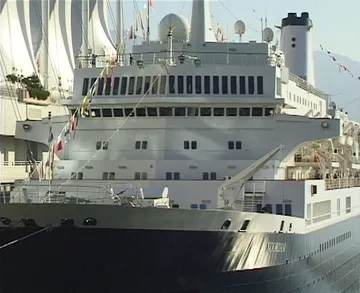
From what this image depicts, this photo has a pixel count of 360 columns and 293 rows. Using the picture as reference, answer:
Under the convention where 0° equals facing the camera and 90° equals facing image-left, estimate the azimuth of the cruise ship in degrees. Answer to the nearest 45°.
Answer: approximately 45°
